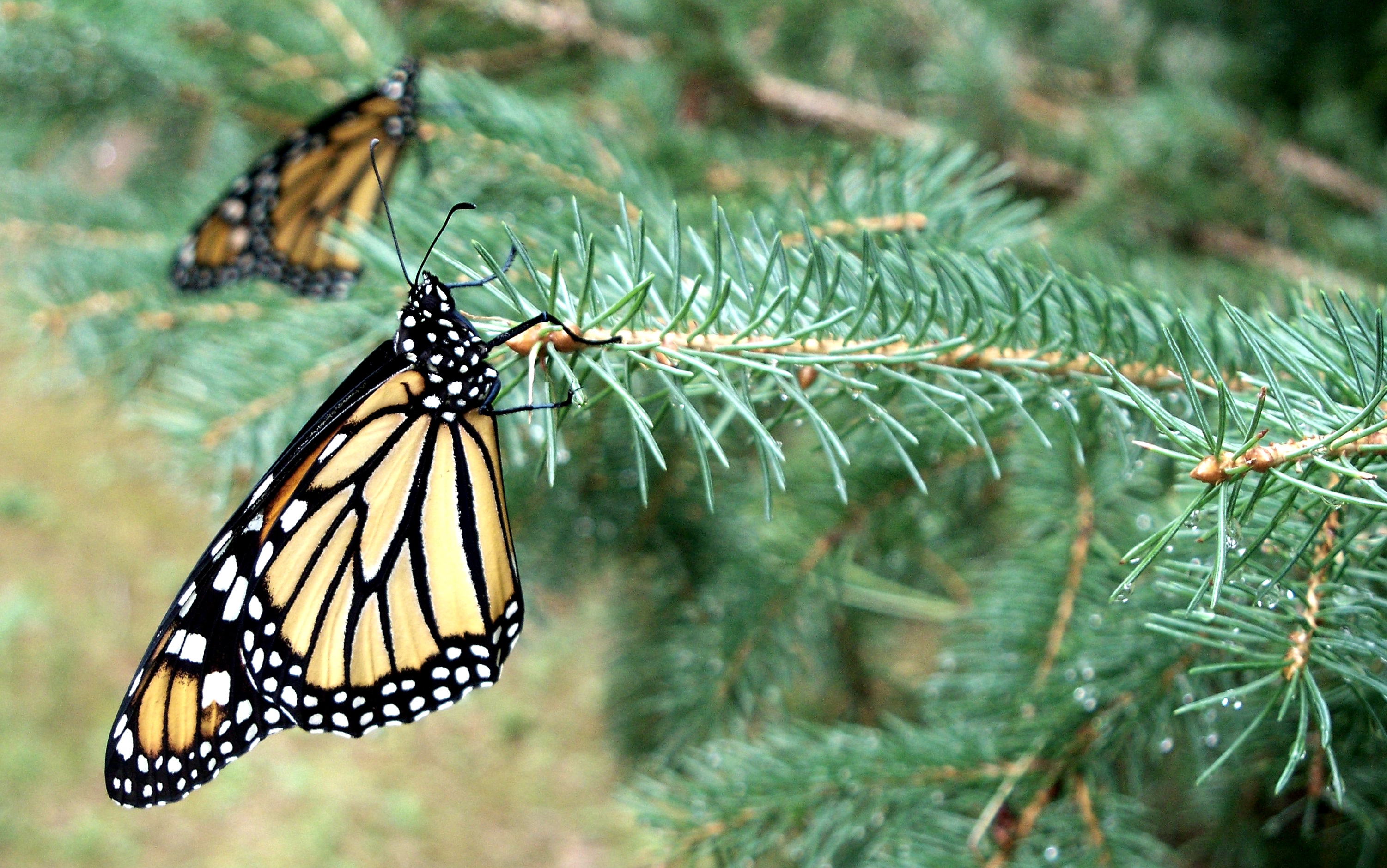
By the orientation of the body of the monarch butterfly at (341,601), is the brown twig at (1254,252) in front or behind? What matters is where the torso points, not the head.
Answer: in front

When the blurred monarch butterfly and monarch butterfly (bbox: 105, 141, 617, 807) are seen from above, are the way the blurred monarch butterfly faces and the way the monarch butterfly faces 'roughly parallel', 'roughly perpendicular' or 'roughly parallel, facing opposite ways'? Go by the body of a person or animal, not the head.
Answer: roughly parallel

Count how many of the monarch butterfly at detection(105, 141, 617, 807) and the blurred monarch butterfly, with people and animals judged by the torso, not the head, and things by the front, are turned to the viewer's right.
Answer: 2

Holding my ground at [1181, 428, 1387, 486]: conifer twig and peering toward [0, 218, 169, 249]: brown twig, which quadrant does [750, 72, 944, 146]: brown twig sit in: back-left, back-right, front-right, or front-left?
front-right

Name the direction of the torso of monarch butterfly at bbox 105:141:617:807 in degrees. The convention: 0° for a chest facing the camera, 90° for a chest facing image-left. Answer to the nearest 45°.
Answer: approximately 270°

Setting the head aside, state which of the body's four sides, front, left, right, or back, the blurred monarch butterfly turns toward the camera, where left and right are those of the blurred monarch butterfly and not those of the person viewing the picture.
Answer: right
